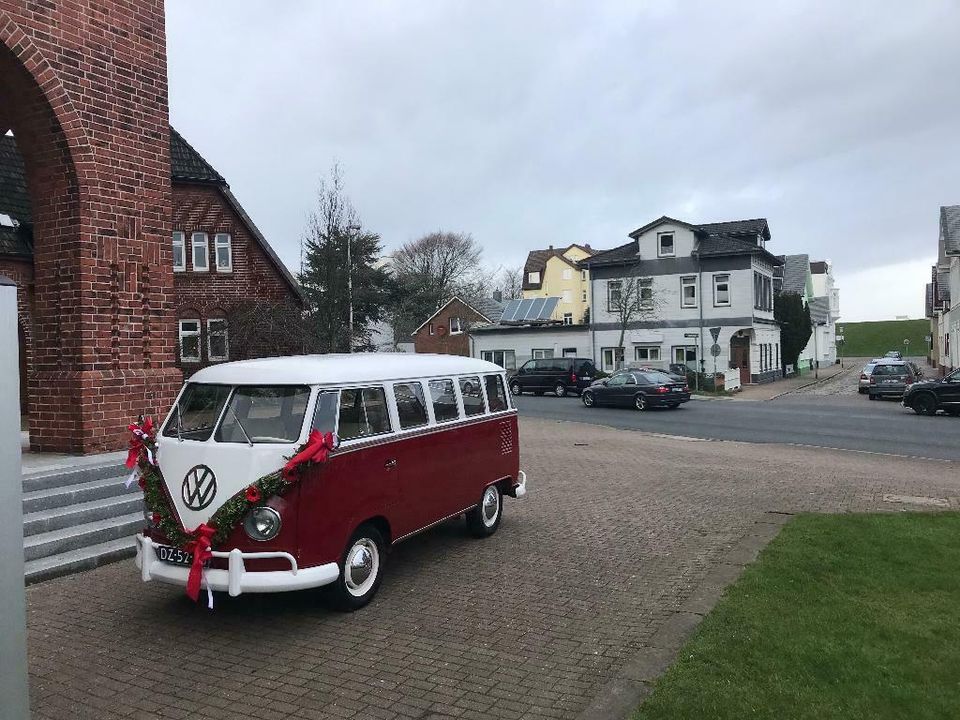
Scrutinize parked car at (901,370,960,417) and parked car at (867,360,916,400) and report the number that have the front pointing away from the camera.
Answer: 1

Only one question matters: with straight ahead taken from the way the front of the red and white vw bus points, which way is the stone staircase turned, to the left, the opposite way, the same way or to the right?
to the left

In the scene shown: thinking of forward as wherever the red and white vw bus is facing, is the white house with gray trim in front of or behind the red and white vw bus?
behind

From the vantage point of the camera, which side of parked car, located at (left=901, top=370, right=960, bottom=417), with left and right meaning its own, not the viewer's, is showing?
left

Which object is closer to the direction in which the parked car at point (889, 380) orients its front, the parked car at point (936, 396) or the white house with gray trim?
the white house with gray trim

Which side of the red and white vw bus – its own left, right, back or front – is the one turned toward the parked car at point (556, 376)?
back

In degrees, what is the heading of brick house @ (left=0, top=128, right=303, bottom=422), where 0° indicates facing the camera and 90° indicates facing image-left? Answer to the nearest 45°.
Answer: approximately 0°

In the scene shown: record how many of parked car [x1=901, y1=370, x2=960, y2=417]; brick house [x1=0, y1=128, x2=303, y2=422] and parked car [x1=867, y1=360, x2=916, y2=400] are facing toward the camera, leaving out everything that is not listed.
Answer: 1

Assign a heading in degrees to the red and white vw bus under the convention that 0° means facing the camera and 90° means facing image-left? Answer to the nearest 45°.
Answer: approximately 45°

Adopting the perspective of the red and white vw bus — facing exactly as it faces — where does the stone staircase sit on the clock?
The stone staircase is roughly at 3 o'clock from the red and white vw bus.

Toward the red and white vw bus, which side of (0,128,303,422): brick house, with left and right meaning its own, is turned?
front

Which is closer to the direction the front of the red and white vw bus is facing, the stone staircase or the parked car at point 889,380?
the stone staircase

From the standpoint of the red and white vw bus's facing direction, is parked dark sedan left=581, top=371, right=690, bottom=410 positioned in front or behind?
behind

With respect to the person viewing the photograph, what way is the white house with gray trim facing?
facing the viewer

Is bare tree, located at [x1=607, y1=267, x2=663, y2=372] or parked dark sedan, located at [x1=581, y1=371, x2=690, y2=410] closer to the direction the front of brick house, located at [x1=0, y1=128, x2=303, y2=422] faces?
the parked dark sedan

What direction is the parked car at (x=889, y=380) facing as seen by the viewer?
away from the camera
